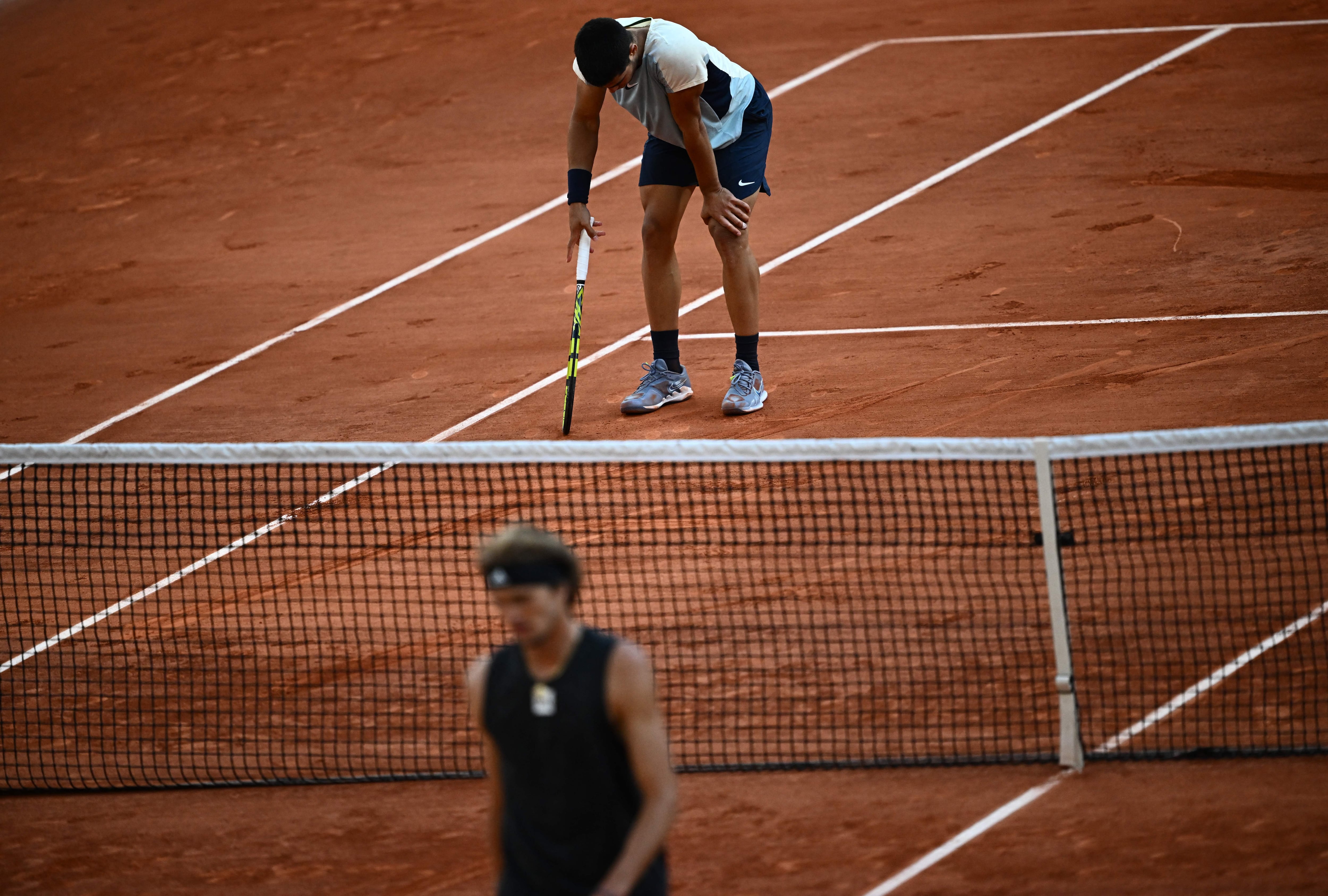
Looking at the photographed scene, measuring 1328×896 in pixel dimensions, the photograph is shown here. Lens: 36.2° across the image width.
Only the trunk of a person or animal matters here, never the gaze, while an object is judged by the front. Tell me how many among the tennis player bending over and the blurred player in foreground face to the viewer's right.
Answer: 0

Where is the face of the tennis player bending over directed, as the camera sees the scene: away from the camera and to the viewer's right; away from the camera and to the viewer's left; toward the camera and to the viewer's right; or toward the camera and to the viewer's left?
toward the camera and to the viewer's left

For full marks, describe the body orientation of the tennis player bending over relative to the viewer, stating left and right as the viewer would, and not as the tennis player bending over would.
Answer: facing the viewer and to the left of the viewer

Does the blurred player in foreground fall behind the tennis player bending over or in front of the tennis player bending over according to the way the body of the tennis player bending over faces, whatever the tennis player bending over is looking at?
in front

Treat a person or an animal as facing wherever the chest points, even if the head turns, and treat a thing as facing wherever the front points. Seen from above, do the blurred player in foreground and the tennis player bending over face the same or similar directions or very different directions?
same or similar directions

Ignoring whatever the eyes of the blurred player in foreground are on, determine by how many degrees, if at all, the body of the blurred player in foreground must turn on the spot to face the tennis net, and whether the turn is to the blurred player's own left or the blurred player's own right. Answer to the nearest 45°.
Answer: approximately 135° to the blurred player's own right

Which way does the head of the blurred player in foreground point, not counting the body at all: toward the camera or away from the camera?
toward the camera

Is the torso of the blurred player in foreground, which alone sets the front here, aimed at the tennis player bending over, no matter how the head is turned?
no
